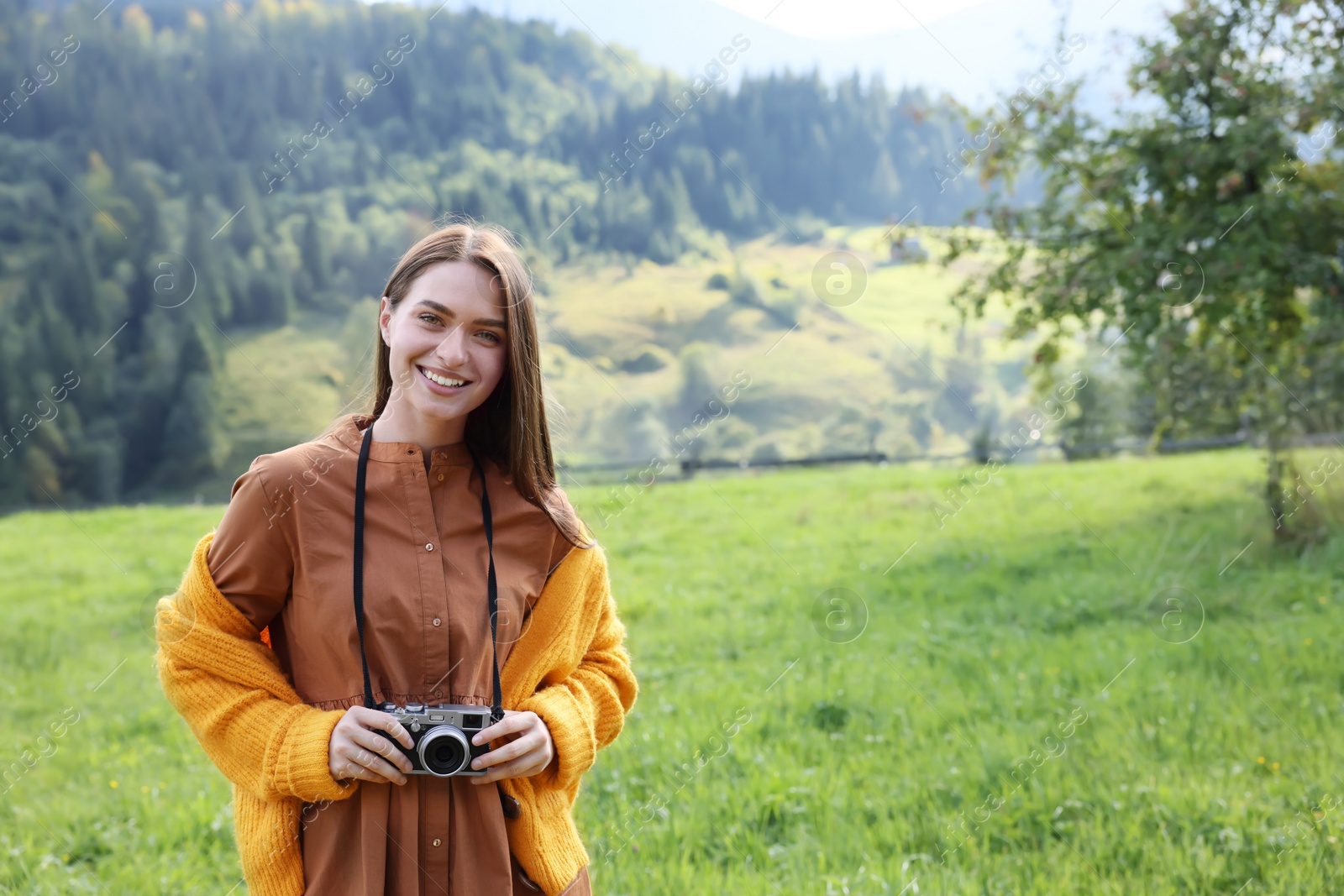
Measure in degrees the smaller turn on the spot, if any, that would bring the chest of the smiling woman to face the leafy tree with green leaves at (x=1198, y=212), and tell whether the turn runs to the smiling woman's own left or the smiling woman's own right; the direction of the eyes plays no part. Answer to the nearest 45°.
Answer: approximately 135° to the smiling woman's own left

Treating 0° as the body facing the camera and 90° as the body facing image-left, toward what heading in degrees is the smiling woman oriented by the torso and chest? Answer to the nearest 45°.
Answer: approximately 0°
